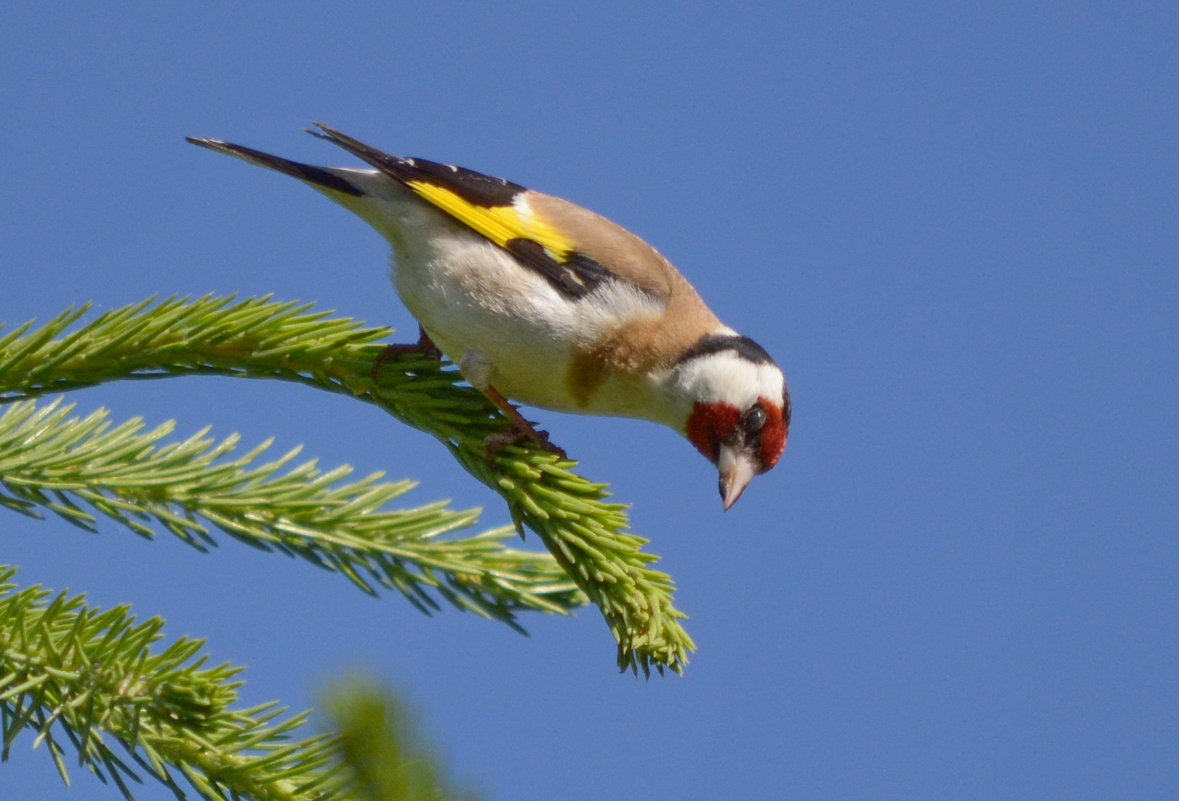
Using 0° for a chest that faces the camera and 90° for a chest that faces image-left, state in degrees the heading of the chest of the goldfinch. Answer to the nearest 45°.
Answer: approximately 270°

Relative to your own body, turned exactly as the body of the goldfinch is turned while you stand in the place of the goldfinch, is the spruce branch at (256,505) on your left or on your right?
on your right
